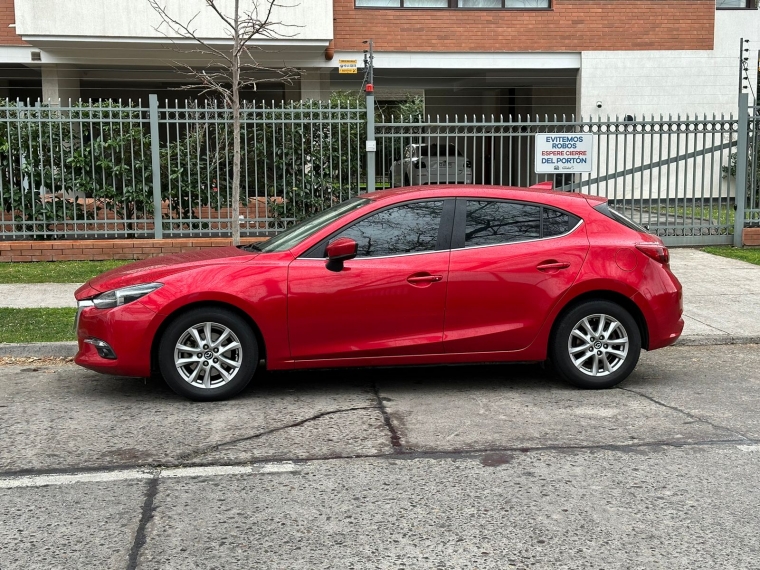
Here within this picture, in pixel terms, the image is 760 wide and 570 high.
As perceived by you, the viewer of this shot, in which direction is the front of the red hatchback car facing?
facing to the left of the viewer

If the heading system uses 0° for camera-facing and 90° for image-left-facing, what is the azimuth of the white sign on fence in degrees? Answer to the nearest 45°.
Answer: approximately 0°

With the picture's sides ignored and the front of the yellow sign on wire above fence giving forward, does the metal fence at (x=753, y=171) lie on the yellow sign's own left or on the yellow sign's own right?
on the yellow sign's own left

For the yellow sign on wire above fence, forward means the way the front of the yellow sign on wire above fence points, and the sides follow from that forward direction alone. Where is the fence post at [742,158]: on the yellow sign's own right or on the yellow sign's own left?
on the yellow sign's own left

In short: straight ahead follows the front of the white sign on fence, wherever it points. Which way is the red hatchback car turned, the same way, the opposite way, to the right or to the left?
to the right

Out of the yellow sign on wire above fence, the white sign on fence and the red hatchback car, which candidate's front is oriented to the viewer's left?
the red hatchback car

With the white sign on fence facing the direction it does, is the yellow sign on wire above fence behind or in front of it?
behind

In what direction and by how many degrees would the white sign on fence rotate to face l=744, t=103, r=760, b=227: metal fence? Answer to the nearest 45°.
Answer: approximately 135° to its left

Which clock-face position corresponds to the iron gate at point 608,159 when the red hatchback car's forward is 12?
The iron gate is roughly at 4 o'clock from the red hatchback car.

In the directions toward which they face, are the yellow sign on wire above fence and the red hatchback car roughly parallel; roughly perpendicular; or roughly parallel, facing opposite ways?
roughly perpendicular

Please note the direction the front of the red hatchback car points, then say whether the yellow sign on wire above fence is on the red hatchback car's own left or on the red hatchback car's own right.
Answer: on the red hatchback car's own right
